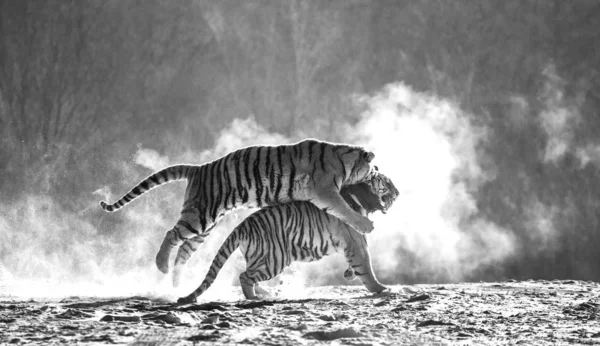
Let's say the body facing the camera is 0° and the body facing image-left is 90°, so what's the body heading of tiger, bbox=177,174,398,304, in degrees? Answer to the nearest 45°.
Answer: approximately 270°

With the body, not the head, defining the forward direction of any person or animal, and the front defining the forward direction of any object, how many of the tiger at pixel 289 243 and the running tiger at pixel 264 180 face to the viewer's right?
2

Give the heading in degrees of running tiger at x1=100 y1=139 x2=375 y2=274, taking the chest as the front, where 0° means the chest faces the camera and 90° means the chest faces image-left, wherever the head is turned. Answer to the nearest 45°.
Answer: approximately 270°
